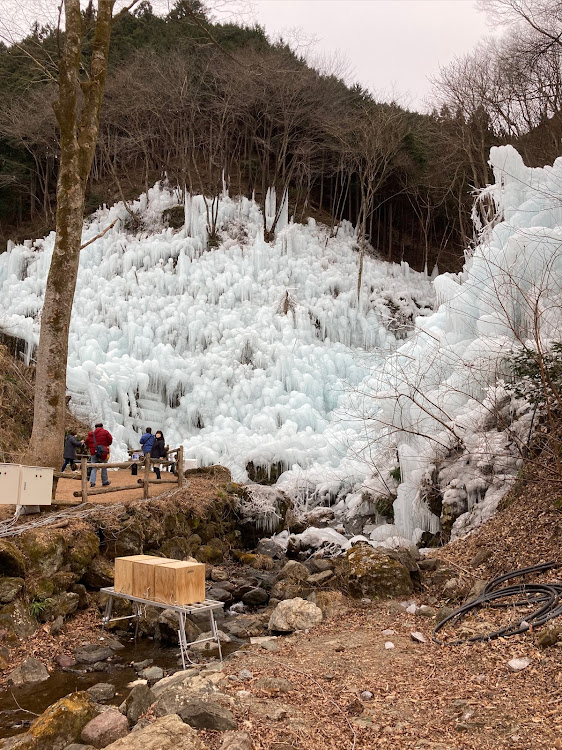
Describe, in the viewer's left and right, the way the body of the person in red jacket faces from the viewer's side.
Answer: facing away from the viewer

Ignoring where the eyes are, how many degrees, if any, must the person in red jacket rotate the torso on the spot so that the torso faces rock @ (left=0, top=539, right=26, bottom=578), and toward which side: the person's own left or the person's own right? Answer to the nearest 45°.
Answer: approximately 180°

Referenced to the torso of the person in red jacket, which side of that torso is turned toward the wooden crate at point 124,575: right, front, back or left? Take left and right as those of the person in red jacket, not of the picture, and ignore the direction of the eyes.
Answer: back

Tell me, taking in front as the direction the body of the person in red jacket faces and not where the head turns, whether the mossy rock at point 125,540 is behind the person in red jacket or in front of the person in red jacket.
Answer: behind

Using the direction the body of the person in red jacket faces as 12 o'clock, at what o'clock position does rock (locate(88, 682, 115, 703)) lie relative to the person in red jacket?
The rock is roughly at 6 o'clock from the person in red jacket.

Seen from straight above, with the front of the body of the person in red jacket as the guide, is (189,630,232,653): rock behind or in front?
behind

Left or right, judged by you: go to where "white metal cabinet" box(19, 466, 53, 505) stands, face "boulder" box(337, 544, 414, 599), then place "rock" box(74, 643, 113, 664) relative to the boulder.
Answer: right

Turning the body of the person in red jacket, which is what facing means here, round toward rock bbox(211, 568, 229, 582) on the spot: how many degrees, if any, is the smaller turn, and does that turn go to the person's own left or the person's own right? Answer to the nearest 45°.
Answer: approximately 135° to the person's own right

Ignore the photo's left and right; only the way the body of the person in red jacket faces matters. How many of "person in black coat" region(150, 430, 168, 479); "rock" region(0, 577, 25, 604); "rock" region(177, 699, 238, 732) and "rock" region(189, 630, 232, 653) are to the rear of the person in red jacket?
3
